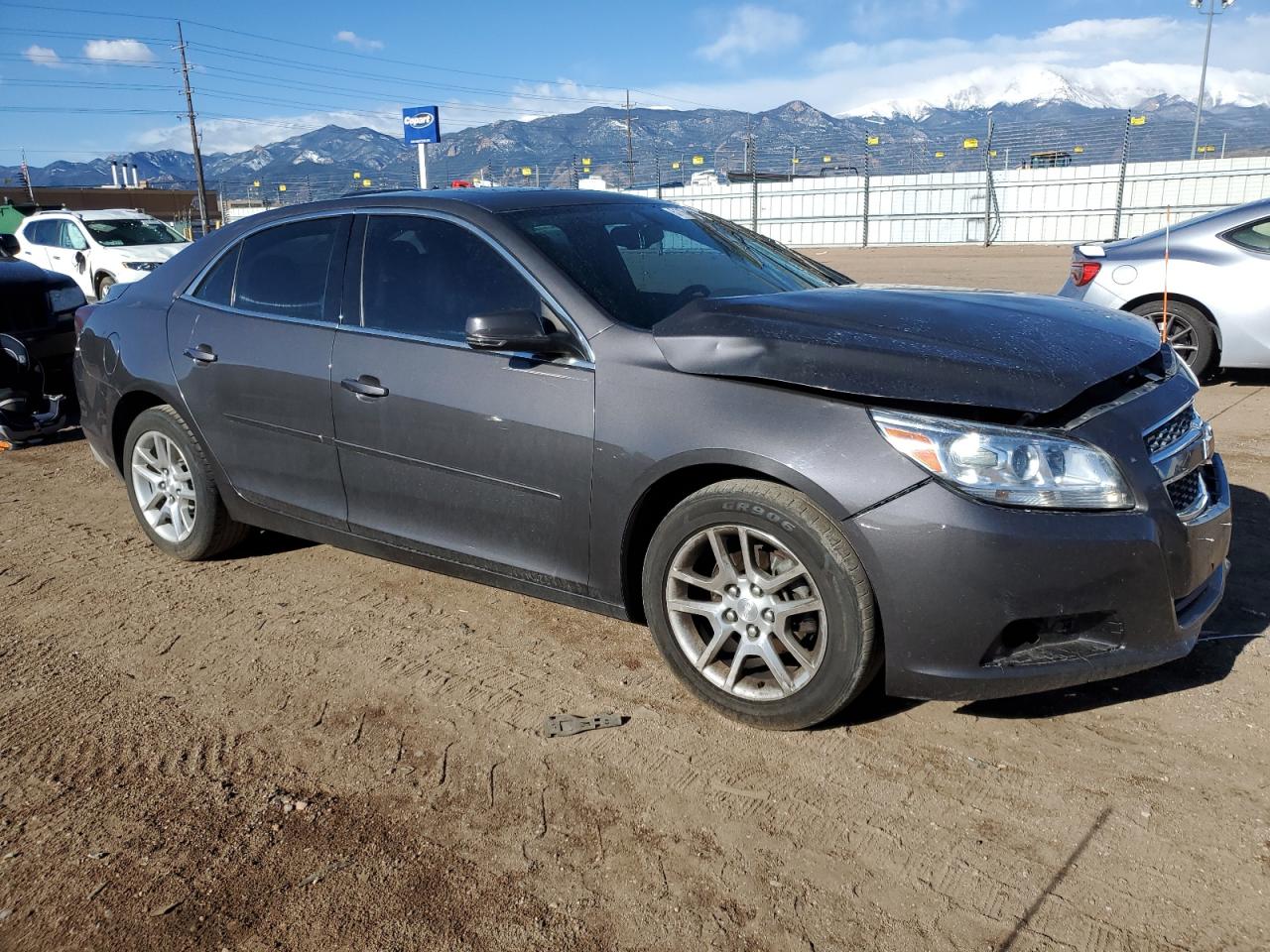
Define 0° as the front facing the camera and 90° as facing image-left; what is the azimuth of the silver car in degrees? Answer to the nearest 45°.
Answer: approximately 270°

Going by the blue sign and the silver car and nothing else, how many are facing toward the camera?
1

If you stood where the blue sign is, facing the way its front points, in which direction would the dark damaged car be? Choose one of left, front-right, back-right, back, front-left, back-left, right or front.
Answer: front

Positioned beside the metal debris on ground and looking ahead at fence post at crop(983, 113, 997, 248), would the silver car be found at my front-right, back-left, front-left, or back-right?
front-right

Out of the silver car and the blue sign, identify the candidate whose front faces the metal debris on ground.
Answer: the blue sign

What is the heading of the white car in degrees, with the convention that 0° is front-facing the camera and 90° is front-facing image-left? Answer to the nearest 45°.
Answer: approximately 315°

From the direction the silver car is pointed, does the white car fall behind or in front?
behind

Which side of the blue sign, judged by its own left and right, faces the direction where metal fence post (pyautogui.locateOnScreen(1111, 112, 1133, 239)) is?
left

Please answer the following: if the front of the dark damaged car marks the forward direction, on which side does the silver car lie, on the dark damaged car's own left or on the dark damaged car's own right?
on the dark damaged car's own left

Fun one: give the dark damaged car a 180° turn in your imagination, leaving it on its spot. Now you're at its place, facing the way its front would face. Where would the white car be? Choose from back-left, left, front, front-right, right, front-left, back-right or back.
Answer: front

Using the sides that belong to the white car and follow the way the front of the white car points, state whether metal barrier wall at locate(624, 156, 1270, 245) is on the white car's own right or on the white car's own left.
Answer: on the white car's own left

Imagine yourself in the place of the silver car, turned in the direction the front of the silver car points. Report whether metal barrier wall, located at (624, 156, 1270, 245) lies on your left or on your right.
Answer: on your left

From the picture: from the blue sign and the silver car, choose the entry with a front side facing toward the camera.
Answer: the blue sign

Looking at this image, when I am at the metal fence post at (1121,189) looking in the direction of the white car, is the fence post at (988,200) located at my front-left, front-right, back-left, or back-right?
front-right

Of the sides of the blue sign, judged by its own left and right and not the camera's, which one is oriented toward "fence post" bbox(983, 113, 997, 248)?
left

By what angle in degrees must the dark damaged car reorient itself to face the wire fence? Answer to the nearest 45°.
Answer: approximately 135° to its left

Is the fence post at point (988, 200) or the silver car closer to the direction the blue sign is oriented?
the silver car

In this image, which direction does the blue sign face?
toward the camera

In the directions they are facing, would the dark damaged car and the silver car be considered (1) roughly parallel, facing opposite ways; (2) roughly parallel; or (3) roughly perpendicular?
roughly parallel
